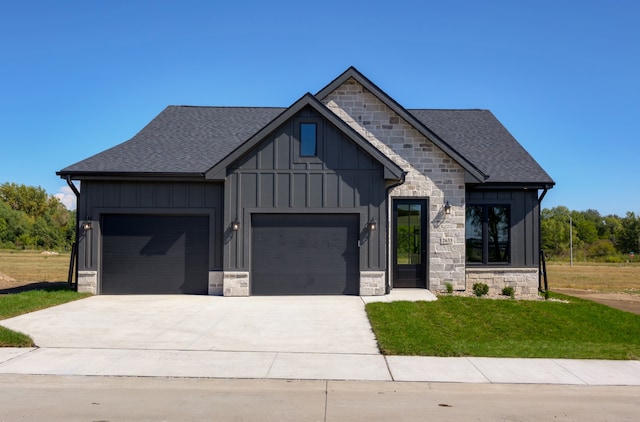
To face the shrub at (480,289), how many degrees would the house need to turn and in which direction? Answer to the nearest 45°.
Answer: approximately 90° to its left

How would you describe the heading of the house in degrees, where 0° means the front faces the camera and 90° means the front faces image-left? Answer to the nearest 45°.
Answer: approximately 0°

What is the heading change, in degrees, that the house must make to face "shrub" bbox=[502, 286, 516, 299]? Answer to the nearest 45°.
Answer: approximately 90° to its left
